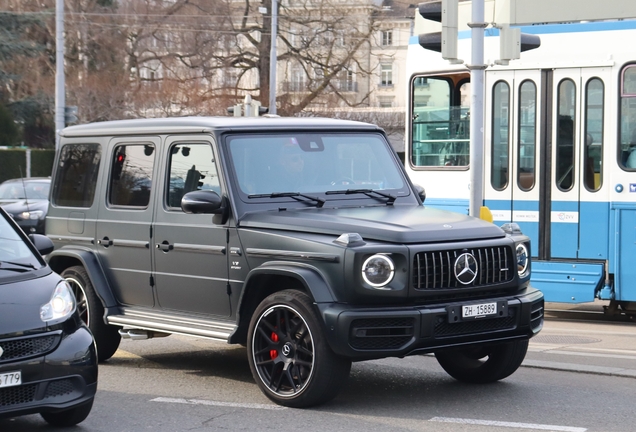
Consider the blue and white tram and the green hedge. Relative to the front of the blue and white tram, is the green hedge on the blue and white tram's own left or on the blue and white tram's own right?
on the blue and white tram's own left

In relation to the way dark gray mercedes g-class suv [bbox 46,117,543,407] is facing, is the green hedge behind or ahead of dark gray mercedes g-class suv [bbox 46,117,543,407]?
behind

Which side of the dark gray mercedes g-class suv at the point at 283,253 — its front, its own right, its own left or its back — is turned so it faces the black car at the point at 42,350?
right

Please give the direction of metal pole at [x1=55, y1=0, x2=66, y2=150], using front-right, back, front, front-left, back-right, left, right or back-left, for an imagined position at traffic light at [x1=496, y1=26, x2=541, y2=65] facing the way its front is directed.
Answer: back-left

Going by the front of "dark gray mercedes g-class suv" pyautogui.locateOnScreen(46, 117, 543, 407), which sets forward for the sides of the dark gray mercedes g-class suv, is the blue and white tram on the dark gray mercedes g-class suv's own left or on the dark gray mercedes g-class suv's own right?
on the dark gray mercedes g-class suv's own left

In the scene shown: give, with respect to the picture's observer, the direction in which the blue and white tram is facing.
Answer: facing to the right of the viewer
